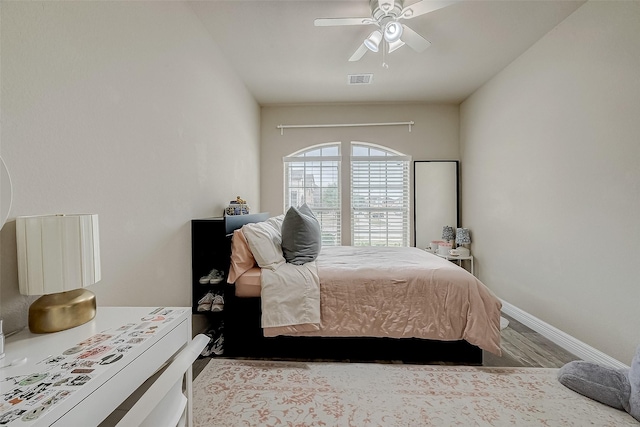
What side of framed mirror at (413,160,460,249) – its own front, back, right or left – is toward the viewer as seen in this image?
front

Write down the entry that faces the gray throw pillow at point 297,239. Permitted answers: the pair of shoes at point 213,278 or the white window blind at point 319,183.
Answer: the white window blind

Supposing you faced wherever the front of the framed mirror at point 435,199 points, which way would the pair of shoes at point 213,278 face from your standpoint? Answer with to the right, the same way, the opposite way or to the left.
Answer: the same way

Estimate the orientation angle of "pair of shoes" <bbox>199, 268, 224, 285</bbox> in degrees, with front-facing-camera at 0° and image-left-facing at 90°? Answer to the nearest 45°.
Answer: approximately 45°

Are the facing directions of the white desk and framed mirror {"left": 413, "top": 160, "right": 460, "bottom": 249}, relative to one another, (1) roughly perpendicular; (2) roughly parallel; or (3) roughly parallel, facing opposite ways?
roughly perpendicular

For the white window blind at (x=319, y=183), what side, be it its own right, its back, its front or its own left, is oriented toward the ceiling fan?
front

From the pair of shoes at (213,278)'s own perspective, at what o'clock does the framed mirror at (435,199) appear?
The framed mirror is roughly at 7 o'clock from the pair of shoes.

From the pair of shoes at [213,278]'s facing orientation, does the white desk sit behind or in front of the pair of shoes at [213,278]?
in front

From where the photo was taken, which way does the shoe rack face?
toward the camera

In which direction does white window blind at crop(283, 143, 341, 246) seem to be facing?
toward the camera

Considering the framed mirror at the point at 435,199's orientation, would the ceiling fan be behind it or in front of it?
in front

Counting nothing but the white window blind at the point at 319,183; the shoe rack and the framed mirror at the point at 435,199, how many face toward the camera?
3

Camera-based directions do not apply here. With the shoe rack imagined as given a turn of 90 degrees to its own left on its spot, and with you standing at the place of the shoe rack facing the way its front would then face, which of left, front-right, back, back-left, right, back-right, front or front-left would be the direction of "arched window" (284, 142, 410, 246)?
front-left

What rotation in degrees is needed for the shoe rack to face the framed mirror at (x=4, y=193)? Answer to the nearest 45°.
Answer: approximately 45° to its right
